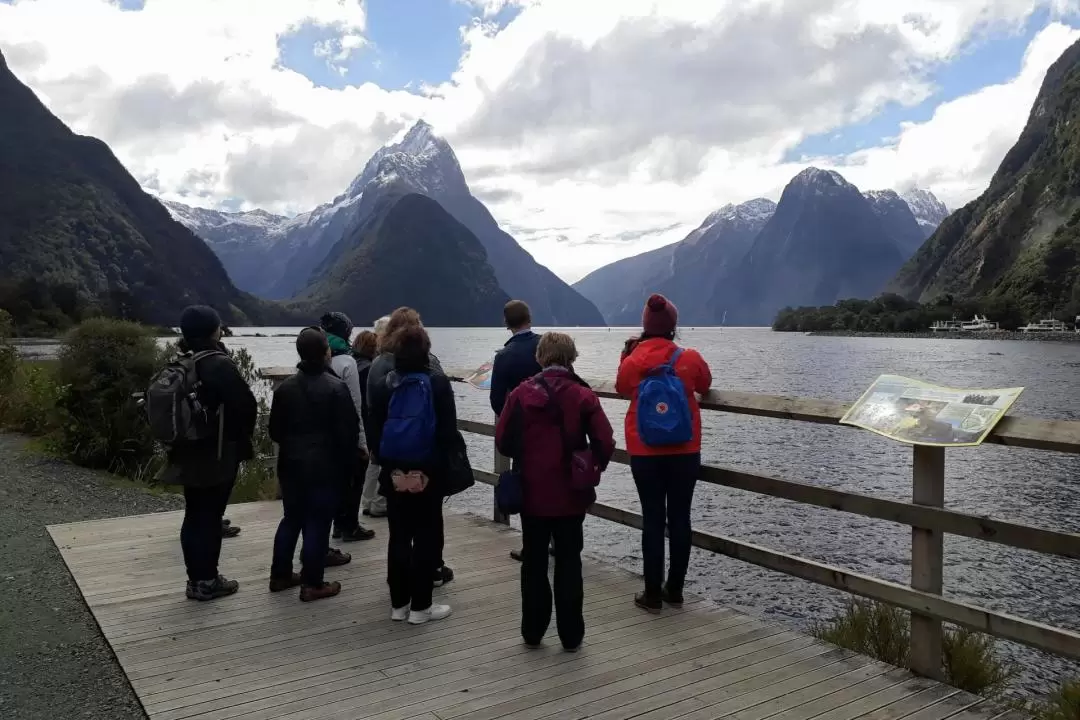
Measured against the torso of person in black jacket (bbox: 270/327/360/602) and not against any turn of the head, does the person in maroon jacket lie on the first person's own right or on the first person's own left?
on the first person's own right

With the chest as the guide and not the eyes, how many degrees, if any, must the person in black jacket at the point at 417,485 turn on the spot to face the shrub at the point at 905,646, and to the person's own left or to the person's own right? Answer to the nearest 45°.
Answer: approximately 45° to the person's own right

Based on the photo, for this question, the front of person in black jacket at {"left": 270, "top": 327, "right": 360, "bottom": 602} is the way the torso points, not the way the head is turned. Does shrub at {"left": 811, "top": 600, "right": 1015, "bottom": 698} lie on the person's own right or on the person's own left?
on the person's own right

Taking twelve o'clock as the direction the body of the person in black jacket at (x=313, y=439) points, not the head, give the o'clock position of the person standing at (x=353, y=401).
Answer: The person standing is roughly at 11 o'clock from the person in black jacket.

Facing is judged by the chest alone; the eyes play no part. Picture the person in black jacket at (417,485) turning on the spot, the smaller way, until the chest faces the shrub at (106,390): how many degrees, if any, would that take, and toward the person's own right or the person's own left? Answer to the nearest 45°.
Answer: approximately 90° to the person's own left

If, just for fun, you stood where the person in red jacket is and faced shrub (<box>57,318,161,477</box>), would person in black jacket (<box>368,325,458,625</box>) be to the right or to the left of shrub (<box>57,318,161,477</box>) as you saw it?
left

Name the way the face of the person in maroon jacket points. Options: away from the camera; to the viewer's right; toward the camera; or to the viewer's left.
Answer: away from the camera

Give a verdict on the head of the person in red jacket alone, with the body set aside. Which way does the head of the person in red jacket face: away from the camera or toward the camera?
away from the camera

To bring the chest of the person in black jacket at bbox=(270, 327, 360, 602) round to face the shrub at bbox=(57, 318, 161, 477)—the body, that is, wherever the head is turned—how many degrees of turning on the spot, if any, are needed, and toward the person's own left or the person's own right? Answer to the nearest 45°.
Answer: approximately 45° to the person's own left

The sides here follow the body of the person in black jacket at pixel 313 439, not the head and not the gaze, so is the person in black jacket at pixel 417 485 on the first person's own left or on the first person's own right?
on the first person's own right

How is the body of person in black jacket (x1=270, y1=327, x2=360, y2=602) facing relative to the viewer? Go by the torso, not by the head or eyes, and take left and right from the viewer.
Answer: facing away from the viewer and to the right of the viewer

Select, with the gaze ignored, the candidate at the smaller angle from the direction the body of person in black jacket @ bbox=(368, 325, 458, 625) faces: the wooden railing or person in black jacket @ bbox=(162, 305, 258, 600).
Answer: the wooden railing

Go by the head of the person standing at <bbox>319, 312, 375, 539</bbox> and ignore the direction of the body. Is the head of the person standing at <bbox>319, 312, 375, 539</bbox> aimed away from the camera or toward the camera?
away from the camera

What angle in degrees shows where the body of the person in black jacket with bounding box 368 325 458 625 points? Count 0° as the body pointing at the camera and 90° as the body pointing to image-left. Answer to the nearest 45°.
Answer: approximately 225°

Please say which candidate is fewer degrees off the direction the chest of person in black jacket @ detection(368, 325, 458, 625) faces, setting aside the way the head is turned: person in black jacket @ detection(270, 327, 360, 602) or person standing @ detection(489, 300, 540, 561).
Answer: the person standing
